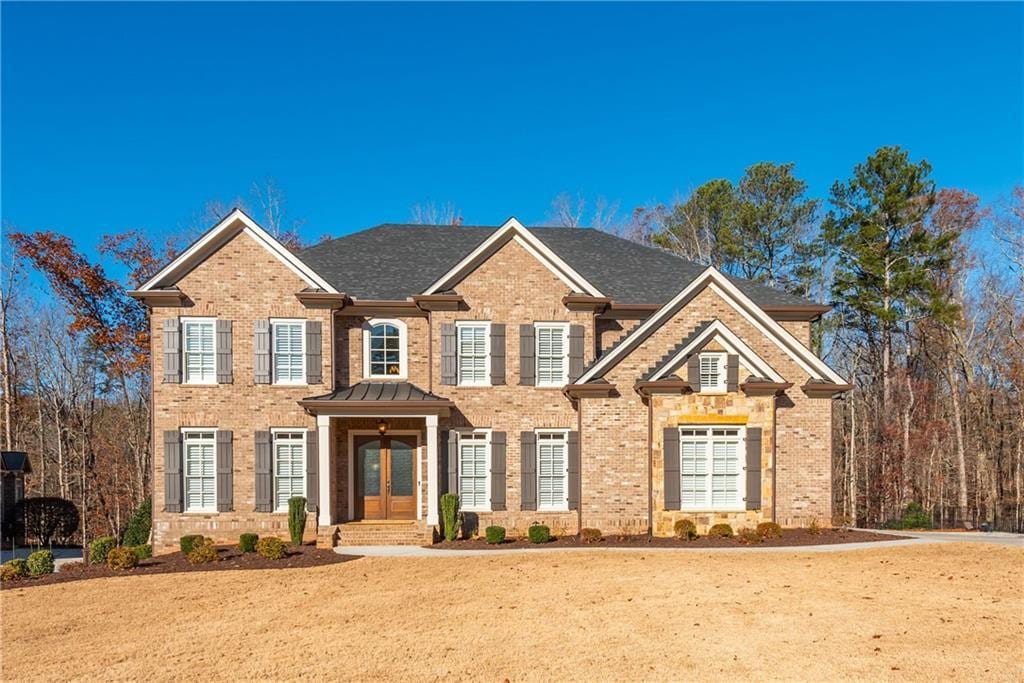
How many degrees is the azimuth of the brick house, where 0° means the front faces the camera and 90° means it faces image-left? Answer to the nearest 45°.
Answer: approximately 0°
